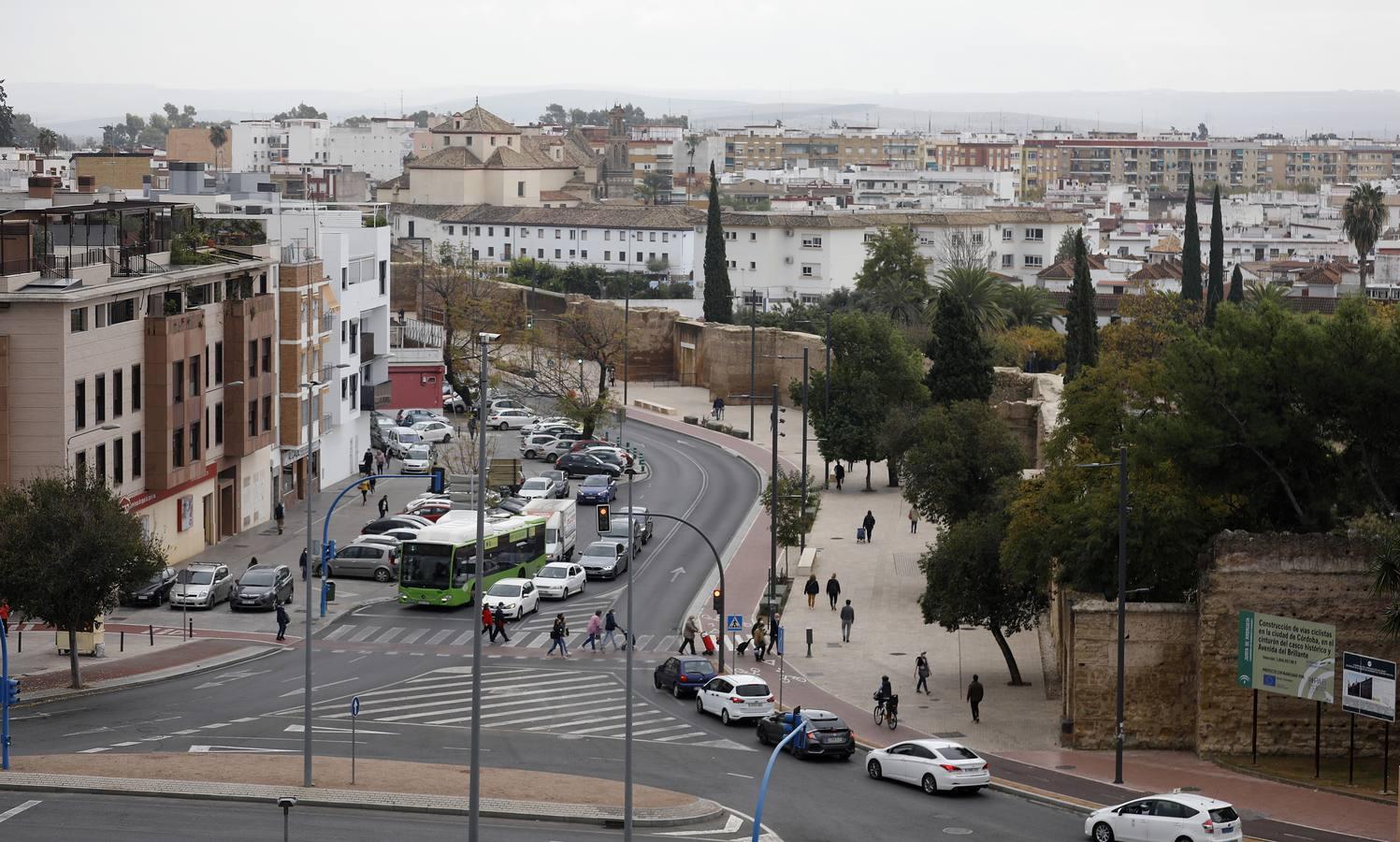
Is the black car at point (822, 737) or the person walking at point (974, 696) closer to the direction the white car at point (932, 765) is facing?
the black car

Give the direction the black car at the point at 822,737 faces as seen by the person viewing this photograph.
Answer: facing away from the viewer and to the left of the viewer

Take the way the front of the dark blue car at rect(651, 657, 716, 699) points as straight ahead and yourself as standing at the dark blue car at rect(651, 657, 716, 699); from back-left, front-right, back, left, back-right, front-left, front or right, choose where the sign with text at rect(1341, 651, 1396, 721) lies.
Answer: back

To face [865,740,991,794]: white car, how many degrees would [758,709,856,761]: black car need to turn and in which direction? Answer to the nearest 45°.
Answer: approximately 180°

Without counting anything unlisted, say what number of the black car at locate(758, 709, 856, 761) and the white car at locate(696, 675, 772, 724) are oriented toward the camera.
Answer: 0

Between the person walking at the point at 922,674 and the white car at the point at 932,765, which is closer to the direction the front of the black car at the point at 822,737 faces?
the person walking

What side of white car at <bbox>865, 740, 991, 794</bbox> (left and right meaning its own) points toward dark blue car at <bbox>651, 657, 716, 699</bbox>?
front

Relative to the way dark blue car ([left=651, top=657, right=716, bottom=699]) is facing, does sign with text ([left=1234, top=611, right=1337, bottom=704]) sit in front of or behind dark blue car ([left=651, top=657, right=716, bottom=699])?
behind

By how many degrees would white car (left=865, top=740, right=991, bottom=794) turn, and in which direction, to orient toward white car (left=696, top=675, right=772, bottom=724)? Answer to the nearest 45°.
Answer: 0° — it already faces it

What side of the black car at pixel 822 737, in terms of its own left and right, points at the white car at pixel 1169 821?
back

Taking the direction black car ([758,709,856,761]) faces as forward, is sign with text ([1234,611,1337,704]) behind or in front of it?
behind

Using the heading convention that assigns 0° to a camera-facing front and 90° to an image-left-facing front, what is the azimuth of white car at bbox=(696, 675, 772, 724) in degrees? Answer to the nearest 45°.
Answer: approximately 135°

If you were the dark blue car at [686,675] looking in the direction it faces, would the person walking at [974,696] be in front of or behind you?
behind
